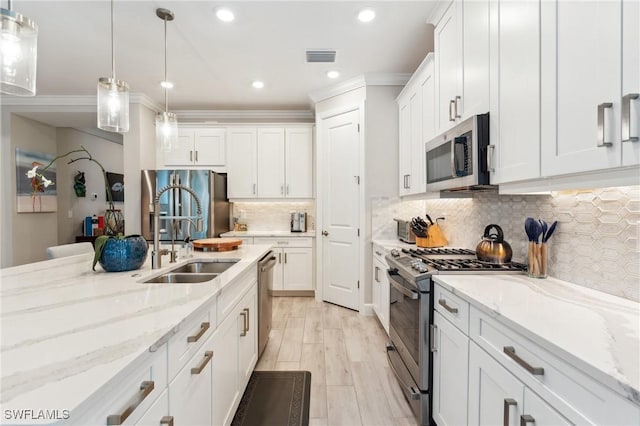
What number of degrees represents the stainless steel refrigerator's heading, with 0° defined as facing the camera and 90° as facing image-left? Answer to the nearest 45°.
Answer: approximately 0°

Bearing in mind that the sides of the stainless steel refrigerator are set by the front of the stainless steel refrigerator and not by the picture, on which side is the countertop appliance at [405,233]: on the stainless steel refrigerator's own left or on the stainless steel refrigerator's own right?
on the stainless steel refrigerator's own left

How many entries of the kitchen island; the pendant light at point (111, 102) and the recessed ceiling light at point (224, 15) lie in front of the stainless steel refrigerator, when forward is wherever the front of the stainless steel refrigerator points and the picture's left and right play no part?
3

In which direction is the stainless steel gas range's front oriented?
to the viewer's left

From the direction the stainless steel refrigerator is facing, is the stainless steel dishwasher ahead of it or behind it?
ahead

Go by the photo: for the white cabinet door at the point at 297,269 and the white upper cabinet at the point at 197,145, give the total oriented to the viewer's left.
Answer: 0

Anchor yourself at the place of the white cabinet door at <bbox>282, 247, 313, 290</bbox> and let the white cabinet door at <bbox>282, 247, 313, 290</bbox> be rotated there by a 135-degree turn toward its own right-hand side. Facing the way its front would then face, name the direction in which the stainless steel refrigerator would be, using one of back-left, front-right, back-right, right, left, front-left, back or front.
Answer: front-left

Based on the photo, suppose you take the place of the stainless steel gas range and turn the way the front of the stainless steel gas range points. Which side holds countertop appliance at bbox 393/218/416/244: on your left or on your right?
on your right

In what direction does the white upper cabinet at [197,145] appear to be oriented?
toward the camera

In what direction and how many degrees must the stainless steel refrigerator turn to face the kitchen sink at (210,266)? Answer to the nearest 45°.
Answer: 0° — it already faces it

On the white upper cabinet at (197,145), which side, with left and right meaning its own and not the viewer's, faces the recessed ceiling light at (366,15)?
front

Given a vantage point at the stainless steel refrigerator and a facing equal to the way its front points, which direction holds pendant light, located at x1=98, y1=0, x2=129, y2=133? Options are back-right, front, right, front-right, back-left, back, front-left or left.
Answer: front

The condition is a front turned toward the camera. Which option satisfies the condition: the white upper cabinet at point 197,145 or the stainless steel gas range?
the white upper cabinet

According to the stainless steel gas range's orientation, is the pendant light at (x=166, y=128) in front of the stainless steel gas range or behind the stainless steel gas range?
in front
